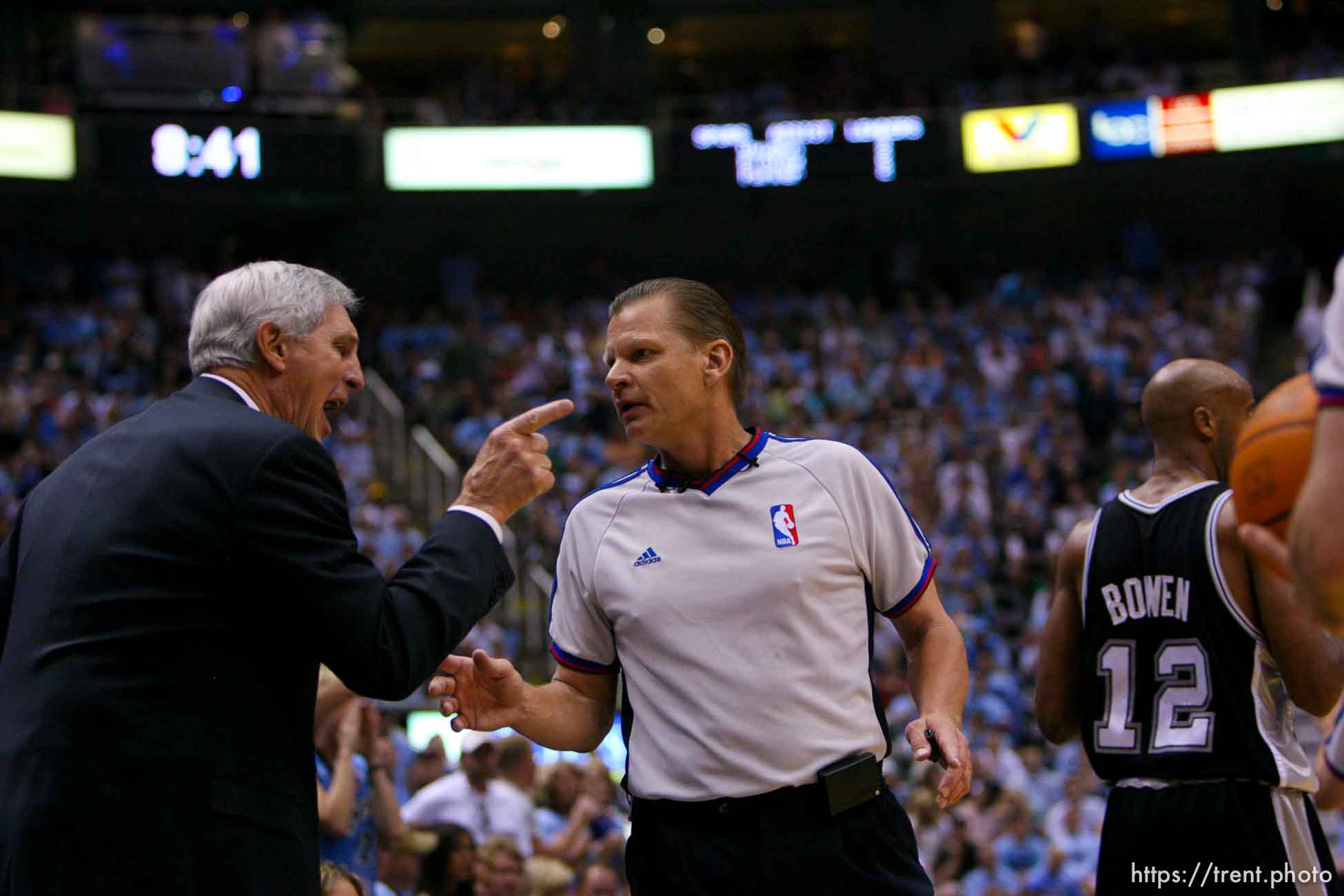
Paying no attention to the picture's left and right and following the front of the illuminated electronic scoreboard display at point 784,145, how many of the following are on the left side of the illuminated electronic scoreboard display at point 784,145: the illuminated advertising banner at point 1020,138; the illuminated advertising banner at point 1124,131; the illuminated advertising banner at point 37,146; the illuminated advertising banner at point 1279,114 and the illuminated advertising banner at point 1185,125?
4

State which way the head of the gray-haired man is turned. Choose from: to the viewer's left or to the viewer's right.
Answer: to the viewer's right

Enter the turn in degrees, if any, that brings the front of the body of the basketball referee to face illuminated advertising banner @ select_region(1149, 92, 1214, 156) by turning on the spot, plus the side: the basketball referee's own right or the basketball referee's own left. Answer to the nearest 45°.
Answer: approximately 180°

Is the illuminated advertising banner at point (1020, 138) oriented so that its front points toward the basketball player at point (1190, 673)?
yes

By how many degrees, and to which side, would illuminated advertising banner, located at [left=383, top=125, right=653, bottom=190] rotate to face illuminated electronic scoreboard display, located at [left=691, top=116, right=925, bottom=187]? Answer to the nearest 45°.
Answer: approximately 90° to its left

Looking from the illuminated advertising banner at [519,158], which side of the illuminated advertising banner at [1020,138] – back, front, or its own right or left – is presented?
right

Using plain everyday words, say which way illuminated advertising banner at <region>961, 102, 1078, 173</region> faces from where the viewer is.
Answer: facing the viewer

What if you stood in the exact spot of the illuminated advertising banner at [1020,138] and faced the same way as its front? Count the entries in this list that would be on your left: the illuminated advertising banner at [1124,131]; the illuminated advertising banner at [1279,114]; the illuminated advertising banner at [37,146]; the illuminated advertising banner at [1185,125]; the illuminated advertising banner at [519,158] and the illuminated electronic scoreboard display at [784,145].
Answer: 3

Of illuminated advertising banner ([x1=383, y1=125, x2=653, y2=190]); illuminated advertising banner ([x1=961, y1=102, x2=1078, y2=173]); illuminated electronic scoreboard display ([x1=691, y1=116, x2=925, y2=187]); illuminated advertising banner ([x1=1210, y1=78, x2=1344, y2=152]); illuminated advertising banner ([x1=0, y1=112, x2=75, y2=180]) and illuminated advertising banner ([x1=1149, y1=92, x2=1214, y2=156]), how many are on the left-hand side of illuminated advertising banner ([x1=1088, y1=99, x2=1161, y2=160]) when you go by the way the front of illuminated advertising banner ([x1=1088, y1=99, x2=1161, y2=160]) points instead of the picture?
2

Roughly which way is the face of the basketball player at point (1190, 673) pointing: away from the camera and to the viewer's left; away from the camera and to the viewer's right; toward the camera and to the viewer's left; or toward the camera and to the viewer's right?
away from the camera and to the viewer's right

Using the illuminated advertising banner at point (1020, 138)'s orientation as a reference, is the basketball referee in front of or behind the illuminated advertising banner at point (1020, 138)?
in front

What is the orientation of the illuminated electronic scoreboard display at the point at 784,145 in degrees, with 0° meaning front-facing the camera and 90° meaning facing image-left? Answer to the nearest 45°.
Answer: approximately 0°
